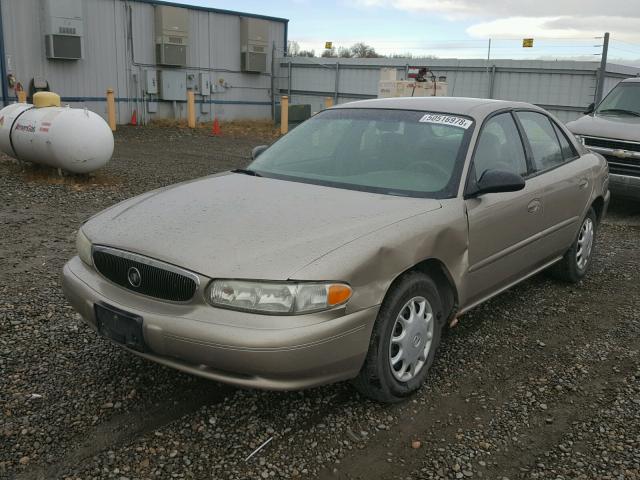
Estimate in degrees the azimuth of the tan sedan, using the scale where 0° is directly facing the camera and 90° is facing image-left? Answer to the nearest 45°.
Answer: approximately 45°

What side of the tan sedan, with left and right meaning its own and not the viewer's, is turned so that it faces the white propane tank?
right

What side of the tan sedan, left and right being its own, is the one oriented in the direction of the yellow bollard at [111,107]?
right

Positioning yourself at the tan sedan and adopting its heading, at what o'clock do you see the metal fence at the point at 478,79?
The metal fence is roughly at 5 o'clock from the tan sedan.

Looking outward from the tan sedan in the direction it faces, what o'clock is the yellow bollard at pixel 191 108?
The yellow bollard is roughly at 4 o'clock from the tan sedan.

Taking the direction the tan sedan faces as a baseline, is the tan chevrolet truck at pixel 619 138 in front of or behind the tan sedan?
behind

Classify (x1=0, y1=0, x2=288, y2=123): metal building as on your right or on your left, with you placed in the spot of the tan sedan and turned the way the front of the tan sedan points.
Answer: on your right

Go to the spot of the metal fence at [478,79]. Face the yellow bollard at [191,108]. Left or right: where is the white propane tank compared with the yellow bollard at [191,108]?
left
